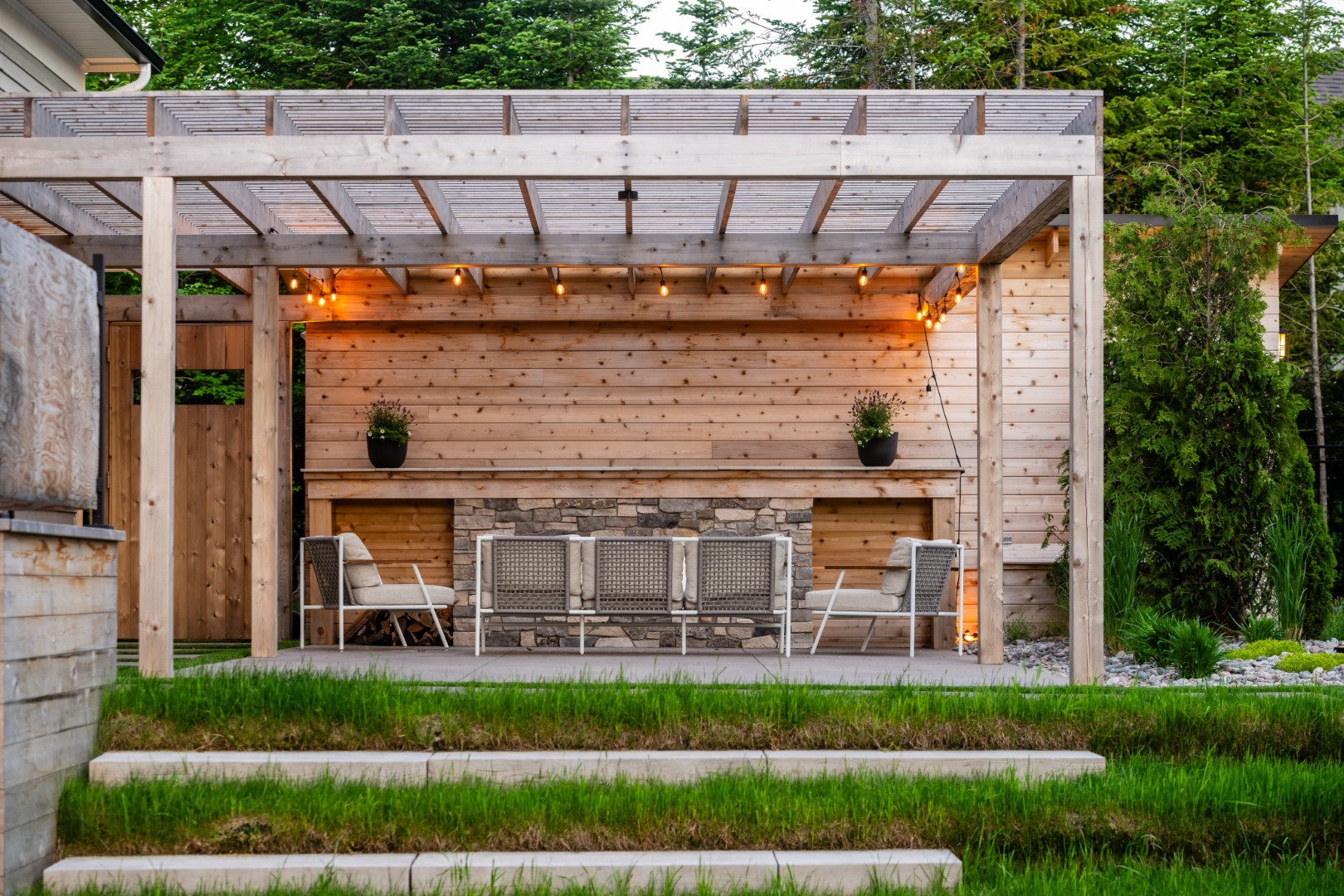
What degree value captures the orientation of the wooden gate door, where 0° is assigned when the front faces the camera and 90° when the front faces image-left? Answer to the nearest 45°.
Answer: approximately 0°

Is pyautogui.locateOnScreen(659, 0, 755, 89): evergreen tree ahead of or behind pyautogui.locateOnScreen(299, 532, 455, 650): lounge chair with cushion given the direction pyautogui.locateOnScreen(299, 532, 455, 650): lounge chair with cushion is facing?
ahead

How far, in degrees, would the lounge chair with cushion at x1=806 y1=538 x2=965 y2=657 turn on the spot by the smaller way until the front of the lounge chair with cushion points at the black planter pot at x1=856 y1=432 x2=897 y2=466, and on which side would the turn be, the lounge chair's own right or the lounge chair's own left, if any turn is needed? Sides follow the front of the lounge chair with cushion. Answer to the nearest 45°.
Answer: approximately 45° to the lounge chair's own right

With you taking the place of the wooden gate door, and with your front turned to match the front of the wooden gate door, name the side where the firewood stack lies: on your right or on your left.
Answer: on your left

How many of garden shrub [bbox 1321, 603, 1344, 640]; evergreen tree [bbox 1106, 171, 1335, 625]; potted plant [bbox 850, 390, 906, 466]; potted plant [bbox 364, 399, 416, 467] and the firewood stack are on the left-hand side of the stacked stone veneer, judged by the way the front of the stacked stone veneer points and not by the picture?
3

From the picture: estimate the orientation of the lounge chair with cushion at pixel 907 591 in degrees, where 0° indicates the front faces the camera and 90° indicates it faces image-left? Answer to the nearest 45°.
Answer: approximately 135°

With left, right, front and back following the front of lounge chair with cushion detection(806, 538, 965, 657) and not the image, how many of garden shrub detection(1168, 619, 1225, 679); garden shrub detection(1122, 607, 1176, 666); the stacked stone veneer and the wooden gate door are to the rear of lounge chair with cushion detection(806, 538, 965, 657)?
2

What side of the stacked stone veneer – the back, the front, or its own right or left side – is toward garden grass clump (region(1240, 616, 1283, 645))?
left

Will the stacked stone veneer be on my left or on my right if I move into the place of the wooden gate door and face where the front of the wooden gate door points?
on my left

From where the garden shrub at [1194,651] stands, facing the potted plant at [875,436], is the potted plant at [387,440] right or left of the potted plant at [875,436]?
left

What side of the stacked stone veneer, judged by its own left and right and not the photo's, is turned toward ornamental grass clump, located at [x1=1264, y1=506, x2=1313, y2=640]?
left

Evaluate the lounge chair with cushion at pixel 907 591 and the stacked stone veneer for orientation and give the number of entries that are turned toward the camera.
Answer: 1
